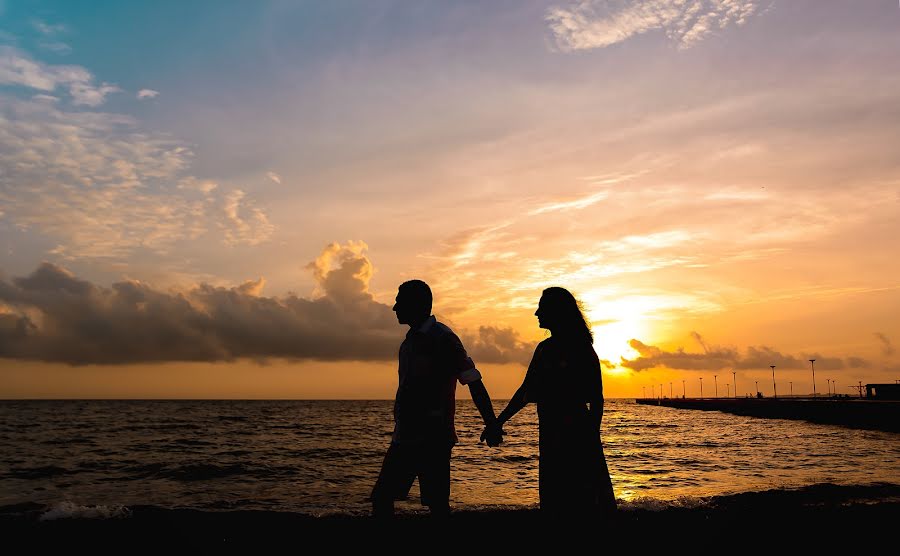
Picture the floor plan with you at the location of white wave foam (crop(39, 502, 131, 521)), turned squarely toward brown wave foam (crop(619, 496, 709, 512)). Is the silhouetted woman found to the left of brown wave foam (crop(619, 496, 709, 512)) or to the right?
right

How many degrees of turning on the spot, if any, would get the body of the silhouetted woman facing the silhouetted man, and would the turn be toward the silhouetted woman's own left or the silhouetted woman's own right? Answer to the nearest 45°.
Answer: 0° — they already face them

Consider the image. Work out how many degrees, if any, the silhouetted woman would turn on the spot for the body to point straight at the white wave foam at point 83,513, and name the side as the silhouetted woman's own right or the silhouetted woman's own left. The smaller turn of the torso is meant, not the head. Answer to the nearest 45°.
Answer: approximately 45° to the silhouetted woman's own right

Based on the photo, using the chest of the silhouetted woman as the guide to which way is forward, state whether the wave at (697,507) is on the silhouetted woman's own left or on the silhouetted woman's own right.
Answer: on the silhouetted woman's own right

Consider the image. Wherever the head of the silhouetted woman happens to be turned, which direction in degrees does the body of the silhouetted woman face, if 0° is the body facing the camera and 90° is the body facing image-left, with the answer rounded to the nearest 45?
approximately 90°

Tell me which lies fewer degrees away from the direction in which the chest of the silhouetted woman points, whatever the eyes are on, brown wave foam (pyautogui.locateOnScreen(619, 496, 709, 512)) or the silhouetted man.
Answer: the silhouetted man

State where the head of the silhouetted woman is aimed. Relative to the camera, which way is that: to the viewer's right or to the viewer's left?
to the viewer's left

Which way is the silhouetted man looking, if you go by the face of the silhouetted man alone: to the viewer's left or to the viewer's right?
to the viewer's left
